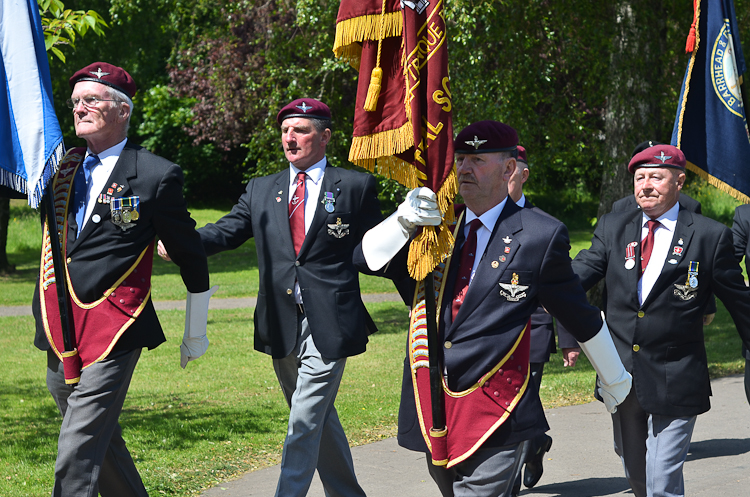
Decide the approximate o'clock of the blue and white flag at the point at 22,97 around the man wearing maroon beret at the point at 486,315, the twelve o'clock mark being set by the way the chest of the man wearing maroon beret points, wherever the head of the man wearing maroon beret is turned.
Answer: The blue and white flag is roughly at 2 o'clock from the man wearing maroon beret.

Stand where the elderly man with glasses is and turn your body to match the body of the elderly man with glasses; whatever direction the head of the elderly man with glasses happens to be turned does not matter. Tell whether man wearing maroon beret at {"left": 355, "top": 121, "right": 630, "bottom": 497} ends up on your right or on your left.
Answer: on your left

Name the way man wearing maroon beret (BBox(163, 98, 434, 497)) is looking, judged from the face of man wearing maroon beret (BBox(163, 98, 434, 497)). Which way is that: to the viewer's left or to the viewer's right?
to the viewer's left

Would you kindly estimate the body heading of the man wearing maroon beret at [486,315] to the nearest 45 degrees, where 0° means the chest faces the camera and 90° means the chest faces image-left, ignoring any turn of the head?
approximately 45°

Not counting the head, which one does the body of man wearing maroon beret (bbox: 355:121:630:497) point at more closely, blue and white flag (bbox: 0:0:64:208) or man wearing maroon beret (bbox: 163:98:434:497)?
the blue and white flag

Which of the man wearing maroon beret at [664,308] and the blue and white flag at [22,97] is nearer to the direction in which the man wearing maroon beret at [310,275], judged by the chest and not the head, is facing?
the blue and white flag

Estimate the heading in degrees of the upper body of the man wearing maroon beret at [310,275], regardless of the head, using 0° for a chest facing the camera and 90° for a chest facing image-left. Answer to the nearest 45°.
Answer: approximately 45°
